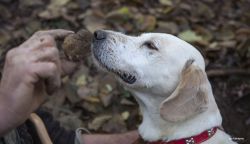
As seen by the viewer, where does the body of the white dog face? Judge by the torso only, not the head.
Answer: to the viewer's left
